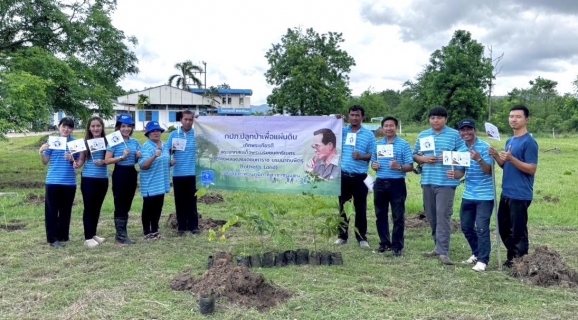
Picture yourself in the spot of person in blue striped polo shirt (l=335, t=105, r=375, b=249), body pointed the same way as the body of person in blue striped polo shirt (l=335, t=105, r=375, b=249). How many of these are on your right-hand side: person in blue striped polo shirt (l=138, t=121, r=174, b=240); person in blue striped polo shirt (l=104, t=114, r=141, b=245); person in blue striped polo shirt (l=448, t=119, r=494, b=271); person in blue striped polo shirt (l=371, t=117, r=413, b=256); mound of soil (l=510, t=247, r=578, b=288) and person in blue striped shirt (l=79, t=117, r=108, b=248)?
3

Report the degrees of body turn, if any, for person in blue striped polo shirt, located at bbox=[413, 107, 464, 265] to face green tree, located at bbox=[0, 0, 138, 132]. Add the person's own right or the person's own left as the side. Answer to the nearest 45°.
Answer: approximately 135° to the person's own right

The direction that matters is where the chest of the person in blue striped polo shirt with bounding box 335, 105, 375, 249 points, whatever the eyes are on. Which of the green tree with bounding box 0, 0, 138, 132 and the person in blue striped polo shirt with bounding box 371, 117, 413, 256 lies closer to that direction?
the person in blue striped polo shirt

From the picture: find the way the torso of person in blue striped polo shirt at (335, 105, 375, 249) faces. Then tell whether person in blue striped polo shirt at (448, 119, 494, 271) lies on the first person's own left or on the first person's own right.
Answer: on the first person's own left

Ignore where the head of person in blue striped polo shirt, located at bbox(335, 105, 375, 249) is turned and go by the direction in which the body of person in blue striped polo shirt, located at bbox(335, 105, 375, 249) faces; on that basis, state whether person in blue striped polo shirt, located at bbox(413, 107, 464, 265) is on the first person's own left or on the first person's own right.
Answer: on the first person's own left

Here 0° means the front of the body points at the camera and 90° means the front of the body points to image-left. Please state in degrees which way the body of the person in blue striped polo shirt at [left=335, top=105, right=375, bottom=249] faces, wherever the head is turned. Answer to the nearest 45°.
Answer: approximately 0°

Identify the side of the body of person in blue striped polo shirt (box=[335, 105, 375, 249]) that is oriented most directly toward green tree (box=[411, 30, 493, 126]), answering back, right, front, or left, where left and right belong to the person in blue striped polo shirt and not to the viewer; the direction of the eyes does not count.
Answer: back

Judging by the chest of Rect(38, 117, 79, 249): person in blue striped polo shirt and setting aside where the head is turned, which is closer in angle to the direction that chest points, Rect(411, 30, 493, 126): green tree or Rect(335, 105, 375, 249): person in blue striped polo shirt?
the person in blue striped polo shirt

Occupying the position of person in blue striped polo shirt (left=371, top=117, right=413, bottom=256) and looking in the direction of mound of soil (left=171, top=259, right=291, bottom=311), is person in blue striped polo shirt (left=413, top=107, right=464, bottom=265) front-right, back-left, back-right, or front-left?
back-left

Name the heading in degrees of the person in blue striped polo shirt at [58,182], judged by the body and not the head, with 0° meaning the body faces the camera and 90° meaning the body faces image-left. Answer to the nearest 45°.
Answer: approximately 0°

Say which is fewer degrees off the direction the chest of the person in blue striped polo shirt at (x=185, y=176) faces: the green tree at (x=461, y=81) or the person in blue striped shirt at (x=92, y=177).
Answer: the person in blue striped shirt

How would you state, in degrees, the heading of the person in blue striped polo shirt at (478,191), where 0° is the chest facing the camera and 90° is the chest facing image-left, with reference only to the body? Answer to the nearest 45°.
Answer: approximately 45°
